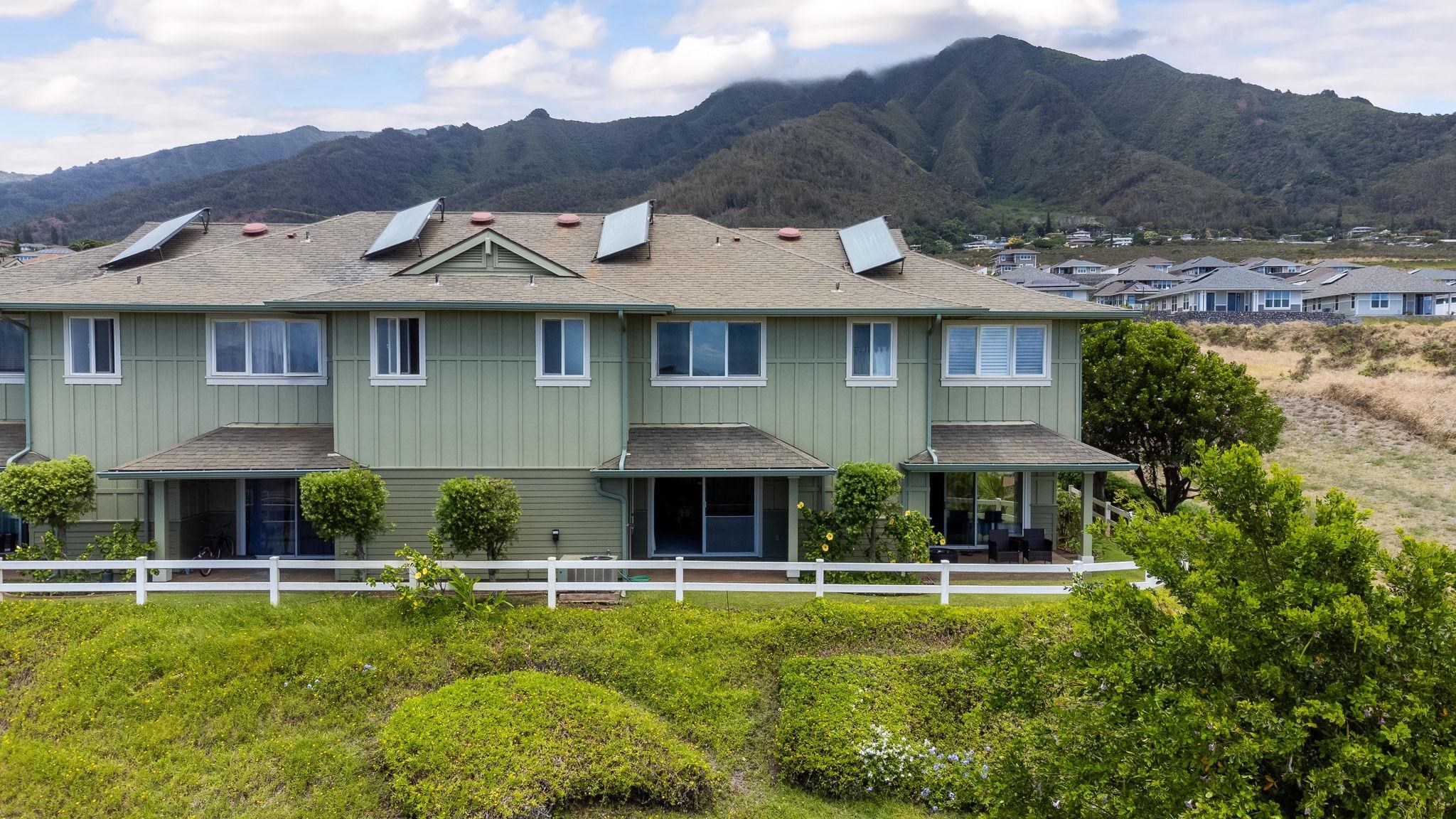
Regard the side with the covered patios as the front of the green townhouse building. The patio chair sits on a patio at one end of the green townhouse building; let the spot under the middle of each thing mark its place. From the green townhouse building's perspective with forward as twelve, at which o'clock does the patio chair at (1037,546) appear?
The patio chair is roughly at 9 o'clock from the green townhouse building.

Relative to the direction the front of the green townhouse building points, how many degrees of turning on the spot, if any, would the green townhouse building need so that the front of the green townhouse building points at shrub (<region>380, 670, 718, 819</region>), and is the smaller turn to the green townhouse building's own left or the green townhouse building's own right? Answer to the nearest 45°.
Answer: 0° — it already faces it

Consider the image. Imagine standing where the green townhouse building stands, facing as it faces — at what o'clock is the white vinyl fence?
The white vinyl fence is roughly at 12 o'clock from the green townhouse building.

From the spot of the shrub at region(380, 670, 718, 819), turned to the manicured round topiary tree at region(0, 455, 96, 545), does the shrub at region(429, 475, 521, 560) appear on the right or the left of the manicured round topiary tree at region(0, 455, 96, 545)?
right

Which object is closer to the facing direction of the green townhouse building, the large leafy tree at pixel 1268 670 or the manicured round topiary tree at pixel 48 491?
the large leafy tree

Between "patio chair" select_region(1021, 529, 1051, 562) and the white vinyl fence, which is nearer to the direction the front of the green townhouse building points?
the white vinyl fence

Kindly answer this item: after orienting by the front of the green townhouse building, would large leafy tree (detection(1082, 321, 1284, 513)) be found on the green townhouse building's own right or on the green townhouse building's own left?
on the green townhouse building's own left
